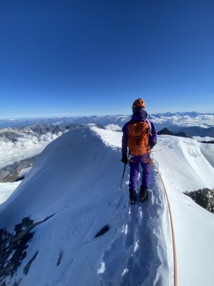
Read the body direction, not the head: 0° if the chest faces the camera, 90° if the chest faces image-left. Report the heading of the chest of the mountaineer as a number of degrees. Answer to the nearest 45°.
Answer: approximately 180°
